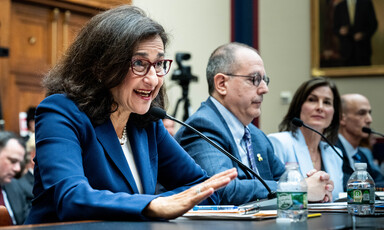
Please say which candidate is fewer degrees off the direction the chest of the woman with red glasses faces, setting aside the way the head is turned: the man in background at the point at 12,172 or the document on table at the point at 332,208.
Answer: the document on table

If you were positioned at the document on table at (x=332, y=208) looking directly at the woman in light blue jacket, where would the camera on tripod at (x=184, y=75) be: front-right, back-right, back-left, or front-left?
front-left

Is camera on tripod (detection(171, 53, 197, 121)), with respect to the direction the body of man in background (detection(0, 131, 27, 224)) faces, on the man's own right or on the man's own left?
on the man's own left

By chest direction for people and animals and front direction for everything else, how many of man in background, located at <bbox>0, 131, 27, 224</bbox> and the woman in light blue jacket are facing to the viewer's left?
0

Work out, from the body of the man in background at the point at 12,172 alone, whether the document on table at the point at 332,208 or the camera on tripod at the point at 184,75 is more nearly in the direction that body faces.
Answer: the document on table

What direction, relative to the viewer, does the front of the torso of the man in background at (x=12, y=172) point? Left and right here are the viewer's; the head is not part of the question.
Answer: facing the viewer and to the right of the viewer

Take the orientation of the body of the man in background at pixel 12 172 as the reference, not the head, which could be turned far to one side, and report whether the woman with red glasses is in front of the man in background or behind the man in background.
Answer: in front

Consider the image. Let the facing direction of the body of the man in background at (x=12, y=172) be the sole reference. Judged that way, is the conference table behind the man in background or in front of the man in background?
in front

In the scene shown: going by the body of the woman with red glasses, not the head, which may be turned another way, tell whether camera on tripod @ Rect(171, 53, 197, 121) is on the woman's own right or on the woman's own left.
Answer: on the woman's own left

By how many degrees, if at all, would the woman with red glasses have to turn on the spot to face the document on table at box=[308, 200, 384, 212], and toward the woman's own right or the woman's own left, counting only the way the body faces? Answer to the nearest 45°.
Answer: approximately 45° to the woman's own left

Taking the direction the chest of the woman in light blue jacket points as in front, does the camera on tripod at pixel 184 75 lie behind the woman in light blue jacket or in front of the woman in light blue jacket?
behind

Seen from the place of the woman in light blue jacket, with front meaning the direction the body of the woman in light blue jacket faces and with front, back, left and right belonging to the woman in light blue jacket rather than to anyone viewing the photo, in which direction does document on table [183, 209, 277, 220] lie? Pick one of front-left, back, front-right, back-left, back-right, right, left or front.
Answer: front-right

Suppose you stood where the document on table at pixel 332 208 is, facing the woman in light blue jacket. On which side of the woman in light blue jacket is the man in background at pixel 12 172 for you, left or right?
left
